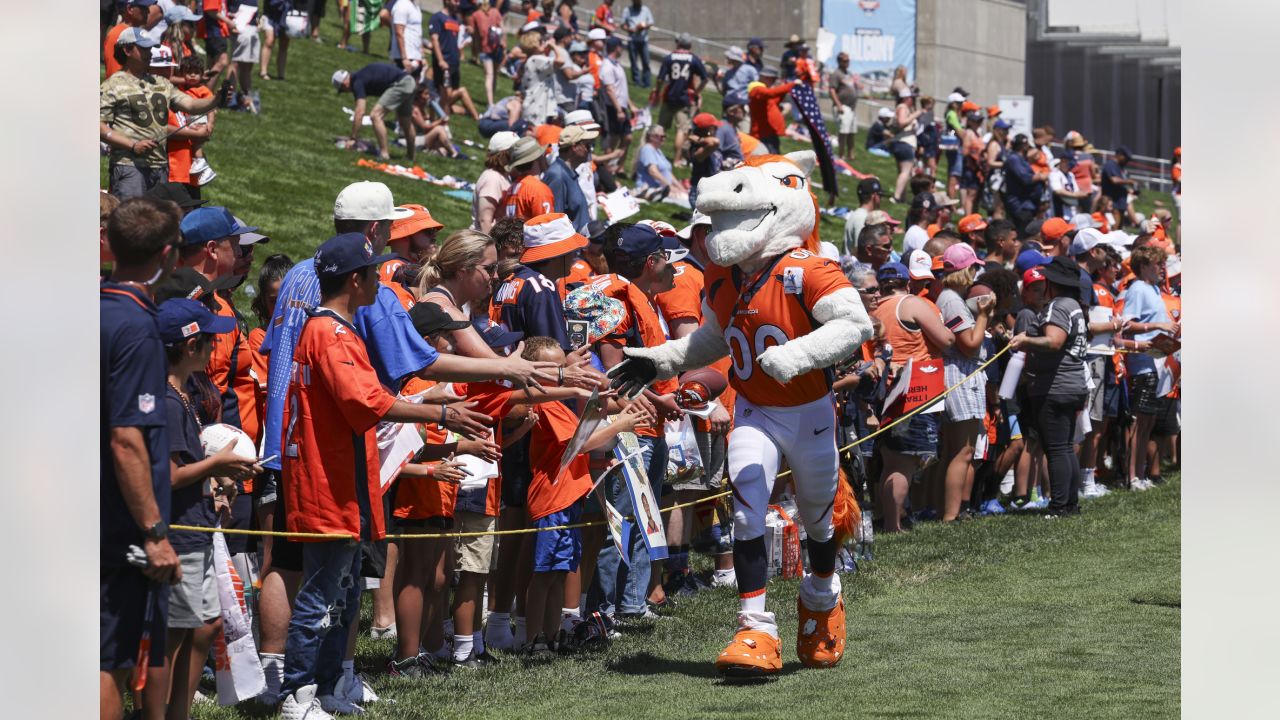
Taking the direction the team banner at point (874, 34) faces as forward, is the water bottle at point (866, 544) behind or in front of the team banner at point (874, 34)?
in front

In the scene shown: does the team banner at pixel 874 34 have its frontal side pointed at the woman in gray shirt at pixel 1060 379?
yes

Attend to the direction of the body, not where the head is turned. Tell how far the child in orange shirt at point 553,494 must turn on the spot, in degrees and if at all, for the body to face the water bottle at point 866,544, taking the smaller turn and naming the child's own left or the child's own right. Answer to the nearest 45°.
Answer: approximately 45° to the child's own left

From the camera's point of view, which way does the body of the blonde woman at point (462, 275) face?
to the viewer's right

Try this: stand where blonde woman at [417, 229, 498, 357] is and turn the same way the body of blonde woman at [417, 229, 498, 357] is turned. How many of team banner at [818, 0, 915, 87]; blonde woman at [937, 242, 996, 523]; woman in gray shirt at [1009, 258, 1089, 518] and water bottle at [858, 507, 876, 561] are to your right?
0

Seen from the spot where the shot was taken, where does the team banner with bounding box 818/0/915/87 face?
facing the viewer

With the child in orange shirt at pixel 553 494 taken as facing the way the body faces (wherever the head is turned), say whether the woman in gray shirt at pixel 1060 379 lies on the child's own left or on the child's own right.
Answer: on the child's own left

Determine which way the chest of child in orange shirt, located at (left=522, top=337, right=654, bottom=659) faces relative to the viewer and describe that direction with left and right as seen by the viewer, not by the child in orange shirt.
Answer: facing to the right of the viewer
